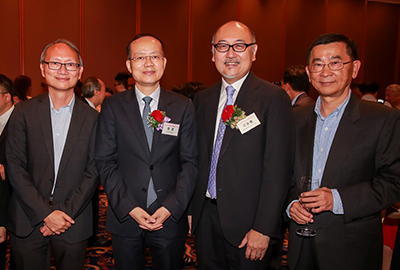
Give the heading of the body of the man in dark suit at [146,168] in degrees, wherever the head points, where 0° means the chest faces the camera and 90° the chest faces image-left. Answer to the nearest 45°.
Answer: approximately 0°

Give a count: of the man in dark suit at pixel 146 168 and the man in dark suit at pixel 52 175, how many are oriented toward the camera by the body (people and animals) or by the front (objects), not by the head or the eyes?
2

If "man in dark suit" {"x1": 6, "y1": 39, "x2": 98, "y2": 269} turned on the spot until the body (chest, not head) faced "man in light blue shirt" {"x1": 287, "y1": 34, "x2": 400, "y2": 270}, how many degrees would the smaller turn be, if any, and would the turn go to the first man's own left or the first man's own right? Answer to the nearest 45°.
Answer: approximately 45° to the first man's own left

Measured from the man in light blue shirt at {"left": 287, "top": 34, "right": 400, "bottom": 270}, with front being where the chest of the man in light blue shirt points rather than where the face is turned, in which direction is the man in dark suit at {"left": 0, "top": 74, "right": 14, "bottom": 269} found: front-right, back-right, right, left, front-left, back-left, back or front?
front-right

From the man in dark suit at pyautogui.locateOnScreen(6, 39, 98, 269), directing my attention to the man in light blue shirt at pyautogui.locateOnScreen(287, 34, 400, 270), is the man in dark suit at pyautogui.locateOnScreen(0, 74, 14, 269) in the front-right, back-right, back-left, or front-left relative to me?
back-left
